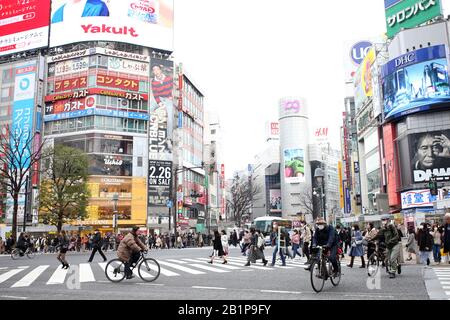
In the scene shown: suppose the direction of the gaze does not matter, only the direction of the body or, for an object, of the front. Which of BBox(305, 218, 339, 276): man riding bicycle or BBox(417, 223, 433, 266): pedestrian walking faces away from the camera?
the pedestrian walking

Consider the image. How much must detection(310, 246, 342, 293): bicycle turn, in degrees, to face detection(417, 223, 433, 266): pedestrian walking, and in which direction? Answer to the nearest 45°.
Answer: approximately 180°

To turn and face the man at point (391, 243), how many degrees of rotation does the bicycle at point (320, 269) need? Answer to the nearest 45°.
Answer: approximately 180°

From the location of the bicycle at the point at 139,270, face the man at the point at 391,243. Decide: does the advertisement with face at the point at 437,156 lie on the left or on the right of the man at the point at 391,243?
left

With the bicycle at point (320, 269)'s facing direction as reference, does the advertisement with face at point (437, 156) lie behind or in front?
behind

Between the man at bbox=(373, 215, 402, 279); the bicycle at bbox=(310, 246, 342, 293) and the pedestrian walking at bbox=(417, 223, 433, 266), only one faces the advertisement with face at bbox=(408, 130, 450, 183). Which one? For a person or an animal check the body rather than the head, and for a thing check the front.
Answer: the pedestrian walking

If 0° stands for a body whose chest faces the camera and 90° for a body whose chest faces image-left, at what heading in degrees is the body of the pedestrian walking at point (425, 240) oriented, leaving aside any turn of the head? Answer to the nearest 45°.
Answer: approximately 180°

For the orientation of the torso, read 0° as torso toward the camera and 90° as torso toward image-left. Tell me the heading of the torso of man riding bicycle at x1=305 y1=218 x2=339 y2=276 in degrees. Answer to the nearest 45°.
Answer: approximately 45°

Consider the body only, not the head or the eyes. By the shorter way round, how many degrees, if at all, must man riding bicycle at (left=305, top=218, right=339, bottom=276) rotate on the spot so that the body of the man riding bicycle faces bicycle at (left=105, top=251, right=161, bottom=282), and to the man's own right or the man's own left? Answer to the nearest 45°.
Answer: approximately 45° to the man's own right

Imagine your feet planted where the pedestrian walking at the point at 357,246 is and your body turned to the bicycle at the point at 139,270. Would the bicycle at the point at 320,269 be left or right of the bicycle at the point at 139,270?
left
